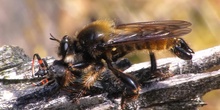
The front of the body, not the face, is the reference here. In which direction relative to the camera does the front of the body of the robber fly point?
to the viewer's left
